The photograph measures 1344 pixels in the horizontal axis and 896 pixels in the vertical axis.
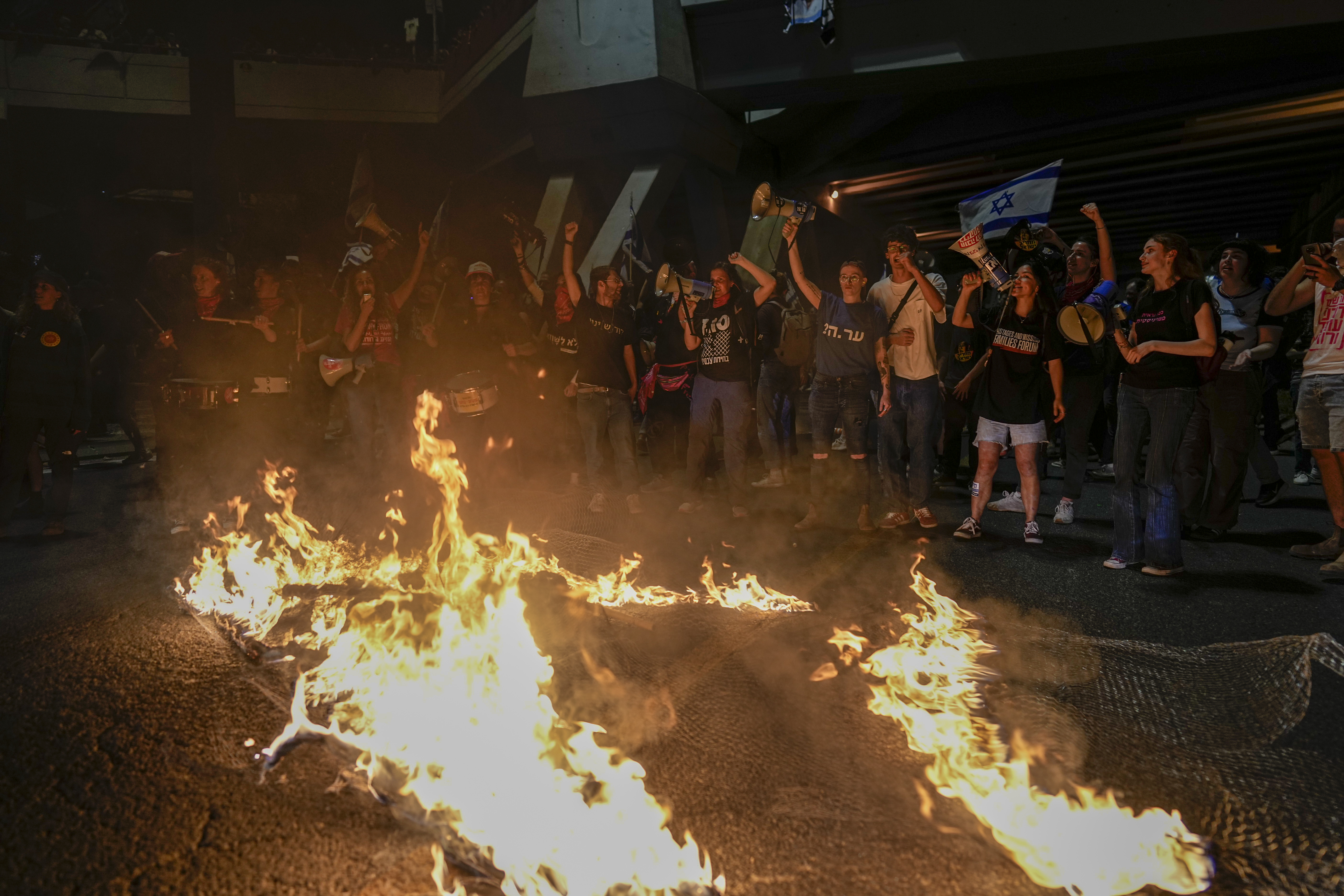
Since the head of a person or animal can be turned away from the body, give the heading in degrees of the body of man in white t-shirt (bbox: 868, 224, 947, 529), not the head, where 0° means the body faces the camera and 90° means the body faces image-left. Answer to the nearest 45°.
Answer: approximately 0°

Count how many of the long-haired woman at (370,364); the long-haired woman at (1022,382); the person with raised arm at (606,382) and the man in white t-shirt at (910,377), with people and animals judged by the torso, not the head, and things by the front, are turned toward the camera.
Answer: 4

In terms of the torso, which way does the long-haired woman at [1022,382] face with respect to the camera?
toward the camera

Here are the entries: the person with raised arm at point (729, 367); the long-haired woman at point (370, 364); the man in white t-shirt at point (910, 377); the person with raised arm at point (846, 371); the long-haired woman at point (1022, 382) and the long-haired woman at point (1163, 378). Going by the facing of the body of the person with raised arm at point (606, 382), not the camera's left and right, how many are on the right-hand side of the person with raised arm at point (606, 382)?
1

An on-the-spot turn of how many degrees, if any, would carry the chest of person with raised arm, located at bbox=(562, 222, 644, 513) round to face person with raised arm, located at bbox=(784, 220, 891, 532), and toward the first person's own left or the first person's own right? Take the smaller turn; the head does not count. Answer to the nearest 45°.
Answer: approximately 45° to the first person's own left

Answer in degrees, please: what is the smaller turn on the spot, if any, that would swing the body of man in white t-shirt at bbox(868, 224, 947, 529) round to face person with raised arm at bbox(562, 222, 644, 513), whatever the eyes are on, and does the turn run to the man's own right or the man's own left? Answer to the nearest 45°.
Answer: approximately 90° to the man's own right

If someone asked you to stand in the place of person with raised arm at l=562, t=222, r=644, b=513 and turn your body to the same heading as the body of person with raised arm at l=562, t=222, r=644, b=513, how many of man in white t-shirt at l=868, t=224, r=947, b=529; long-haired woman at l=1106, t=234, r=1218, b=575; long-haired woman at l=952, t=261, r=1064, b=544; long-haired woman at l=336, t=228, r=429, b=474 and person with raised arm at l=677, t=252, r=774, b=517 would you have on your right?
1

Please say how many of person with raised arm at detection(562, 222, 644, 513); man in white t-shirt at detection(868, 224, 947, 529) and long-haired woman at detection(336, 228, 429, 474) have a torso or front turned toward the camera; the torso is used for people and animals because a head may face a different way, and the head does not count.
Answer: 3

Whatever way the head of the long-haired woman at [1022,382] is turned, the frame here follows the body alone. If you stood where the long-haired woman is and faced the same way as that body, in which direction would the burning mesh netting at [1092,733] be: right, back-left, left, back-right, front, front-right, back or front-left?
front

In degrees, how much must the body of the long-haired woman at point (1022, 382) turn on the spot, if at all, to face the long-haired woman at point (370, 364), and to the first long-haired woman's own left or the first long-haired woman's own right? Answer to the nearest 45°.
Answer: approximately 90° to the first long-haired woman's own right

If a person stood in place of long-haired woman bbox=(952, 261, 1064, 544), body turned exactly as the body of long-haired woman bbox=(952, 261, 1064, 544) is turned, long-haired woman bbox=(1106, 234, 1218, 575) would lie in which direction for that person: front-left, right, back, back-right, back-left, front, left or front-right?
front-left

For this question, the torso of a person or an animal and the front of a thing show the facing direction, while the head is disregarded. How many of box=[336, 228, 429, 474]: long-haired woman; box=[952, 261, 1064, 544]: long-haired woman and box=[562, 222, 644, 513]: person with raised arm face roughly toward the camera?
3

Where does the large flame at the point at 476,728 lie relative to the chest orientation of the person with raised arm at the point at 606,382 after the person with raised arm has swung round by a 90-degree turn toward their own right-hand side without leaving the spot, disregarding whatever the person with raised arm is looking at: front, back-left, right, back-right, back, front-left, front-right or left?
left

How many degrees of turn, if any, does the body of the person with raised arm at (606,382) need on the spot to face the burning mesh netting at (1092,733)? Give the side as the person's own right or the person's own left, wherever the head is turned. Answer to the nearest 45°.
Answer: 0° — they already face it

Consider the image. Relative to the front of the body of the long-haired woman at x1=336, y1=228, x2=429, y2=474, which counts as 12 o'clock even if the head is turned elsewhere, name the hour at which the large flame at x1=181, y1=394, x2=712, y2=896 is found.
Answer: The large flame is roughly at 12 o'clock from the long-haired woman.

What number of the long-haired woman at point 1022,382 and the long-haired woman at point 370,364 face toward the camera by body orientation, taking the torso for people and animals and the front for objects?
2
